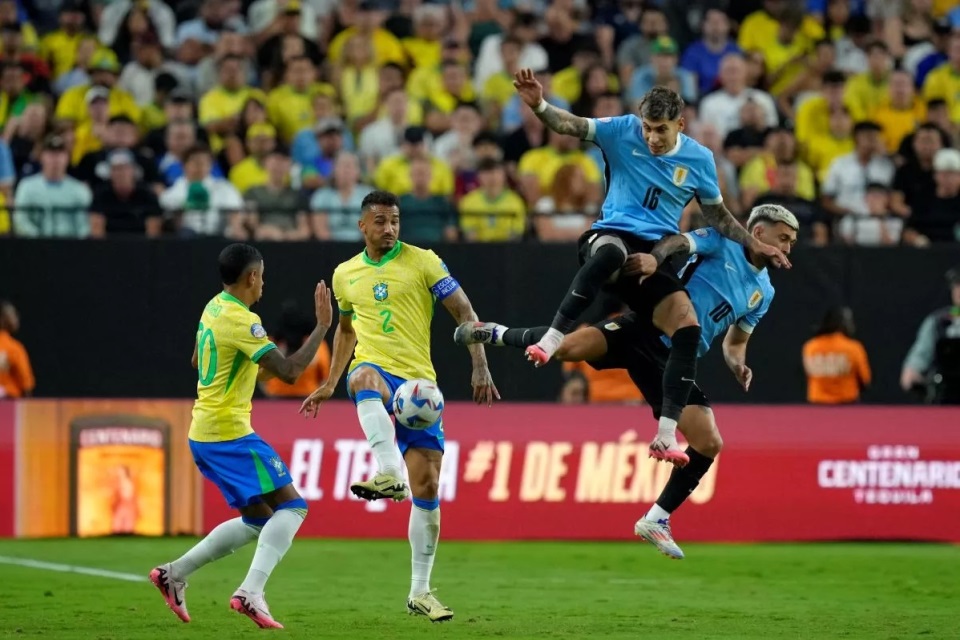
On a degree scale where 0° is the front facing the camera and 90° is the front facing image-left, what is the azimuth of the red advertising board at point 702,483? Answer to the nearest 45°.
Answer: approximately 0°

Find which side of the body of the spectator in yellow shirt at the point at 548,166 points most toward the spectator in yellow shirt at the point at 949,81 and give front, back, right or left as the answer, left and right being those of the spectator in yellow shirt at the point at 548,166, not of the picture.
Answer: left

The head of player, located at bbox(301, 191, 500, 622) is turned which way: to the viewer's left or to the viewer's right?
to the viewer's right

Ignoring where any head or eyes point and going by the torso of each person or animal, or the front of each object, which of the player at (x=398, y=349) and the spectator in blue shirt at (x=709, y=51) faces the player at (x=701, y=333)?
the spectator in blue shirt

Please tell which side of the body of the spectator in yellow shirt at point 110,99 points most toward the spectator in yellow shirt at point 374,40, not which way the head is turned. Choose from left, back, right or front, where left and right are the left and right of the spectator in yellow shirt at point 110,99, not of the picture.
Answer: left

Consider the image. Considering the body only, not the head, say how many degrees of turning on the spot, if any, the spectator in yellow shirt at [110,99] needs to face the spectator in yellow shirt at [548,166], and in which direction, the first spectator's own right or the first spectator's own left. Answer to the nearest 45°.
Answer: approximately 45° to the first spectator's own left

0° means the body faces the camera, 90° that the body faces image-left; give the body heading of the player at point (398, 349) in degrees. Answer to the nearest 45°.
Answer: approximately 0°

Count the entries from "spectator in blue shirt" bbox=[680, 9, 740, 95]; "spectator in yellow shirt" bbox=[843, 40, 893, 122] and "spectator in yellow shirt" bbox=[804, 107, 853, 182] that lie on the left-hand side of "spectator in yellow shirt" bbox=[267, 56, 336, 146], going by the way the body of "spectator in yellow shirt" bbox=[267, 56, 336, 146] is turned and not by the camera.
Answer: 3

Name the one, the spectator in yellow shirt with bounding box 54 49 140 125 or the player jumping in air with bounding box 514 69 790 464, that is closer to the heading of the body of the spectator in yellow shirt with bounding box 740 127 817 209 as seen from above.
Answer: the player jumping in air
